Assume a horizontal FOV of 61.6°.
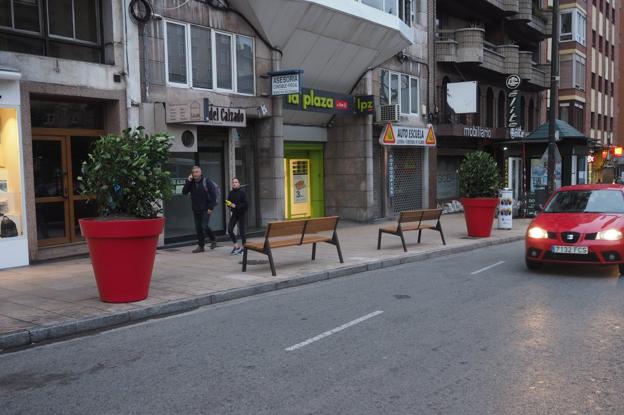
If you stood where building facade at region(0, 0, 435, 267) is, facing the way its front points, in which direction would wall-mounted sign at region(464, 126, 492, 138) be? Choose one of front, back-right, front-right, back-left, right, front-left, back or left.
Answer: left

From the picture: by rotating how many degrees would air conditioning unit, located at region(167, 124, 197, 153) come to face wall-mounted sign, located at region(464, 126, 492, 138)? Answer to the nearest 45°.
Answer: approximately 90° to its left

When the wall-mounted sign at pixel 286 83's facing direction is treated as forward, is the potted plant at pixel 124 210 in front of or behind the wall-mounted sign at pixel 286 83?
in front

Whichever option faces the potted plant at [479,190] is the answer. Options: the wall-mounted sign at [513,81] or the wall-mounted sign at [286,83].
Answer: the wall-mounted sign at [513,81]

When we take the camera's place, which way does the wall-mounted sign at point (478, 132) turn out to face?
facing the viewer and to the right of the viewer

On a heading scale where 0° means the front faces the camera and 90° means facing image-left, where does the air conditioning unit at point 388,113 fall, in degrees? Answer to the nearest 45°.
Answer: approximately 315°

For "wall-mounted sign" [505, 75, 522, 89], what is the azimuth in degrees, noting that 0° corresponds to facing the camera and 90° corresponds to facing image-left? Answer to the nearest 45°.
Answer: approximately 0°

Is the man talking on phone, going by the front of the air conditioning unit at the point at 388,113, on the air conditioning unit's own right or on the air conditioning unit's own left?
on the air conditioning unit's own right

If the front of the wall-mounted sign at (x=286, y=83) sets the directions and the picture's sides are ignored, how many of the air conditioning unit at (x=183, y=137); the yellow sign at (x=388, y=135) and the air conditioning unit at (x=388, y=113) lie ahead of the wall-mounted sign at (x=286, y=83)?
1
